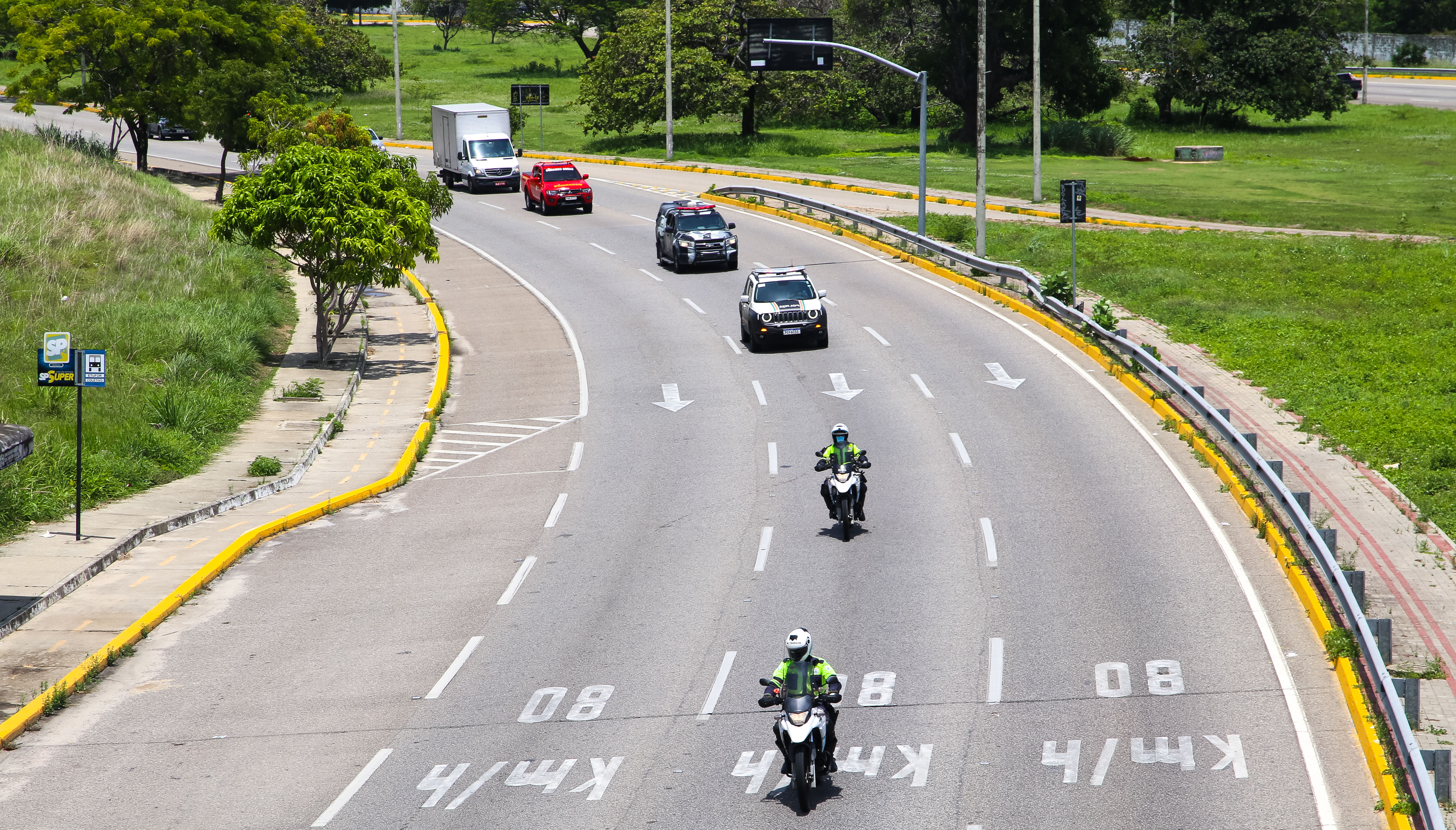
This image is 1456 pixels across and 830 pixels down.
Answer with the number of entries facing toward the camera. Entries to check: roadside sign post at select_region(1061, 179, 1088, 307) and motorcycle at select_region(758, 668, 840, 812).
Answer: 1

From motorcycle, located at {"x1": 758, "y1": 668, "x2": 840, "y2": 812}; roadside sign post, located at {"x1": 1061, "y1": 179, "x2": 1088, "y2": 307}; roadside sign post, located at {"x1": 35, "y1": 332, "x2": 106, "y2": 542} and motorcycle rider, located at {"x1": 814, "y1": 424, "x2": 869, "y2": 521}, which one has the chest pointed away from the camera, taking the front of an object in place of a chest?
roadside sign post, located at {"x1": 1061, "y1": 179, "x2": 1088, "y2": 307}

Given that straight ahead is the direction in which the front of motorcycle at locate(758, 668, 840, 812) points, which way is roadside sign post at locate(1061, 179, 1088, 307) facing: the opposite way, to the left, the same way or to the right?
the opposite way

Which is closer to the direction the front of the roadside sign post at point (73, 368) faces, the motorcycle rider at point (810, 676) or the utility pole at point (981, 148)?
the motorcycle rider

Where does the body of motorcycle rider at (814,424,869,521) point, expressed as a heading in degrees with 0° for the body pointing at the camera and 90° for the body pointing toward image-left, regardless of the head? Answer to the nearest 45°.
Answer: approximately 0°

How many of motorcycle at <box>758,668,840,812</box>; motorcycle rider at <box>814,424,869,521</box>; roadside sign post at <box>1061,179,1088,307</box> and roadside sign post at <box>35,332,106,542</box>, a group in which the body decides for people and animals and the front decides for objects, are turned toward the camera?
3

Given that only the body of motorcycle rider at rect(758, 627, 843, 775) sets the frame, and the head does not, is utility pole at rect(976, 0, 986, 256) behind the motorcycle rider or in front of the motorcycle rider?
behind

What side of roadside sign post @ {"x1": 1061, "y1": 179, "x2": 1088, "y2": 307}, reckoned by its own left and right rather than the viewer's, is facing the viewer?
back

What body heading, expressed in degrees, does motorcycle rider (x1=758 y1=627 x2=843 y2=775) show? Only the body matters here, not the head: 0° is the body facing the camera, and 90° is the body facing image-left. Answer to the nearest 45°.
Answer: approximately 0°

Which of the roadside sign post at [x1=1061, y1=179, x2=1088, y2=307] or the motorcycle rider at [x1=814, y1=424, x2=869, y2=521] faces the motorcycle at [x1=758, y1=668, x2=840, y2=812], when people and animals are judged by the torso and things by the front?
the motorcycle rider

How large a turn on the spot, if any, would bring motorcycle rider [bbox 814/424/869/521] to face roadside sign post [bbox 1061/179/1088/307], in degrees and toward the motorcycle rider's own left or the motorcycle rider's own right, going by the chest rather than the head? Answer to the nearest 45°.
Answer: approximately 180°

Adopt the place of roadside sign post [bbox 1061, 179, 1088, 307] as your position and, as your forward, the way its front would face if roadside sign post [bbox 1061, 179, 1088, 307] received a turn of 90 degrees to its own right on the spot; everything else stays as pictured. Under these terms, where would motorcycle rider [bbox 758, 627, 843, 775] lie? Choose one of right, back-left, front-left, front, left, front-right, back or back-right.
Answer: right
